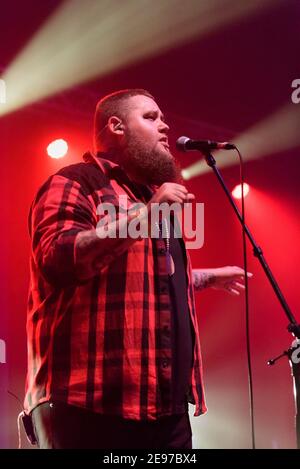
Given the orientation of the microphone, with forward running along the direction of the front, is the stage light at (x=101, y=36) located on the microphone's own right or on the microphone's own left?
on the microphone's own right

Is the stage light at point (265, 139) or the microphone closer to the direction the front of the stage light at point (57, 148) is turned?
the microphone

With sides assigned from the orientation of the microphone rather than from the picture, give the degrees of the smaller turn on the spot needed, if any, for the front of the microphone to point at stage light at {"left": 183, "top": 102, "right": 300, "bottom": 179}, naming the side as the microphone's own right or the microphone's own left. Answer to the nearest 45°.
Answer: approximately 90° to the microphone's own right

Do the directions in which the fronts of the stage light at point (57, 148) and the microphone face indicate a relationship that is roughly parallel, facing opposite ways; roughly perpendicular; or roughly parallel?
roughly perpendicular

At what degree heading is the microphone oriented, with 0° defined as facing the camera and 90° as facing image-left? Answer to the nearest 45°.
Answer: approximately 90°

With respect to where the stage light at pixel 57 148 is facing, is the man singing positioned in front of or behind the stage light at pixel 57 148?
in front

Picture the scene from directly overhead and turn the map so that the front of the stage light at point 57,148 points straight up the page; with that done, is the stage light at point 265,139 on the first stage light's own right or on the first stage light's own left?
on the first stage light's own left

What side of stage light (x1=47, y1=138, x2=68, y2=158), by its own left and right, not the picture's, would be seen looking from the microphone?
front

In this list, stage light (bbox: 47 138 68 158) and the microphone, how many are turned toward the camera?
1

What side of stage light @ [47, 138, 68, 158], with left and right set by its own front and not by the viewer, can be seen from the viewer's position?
front

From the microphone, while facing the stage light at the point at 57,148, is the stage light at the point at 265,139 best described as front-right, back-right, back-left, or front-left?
front-right
